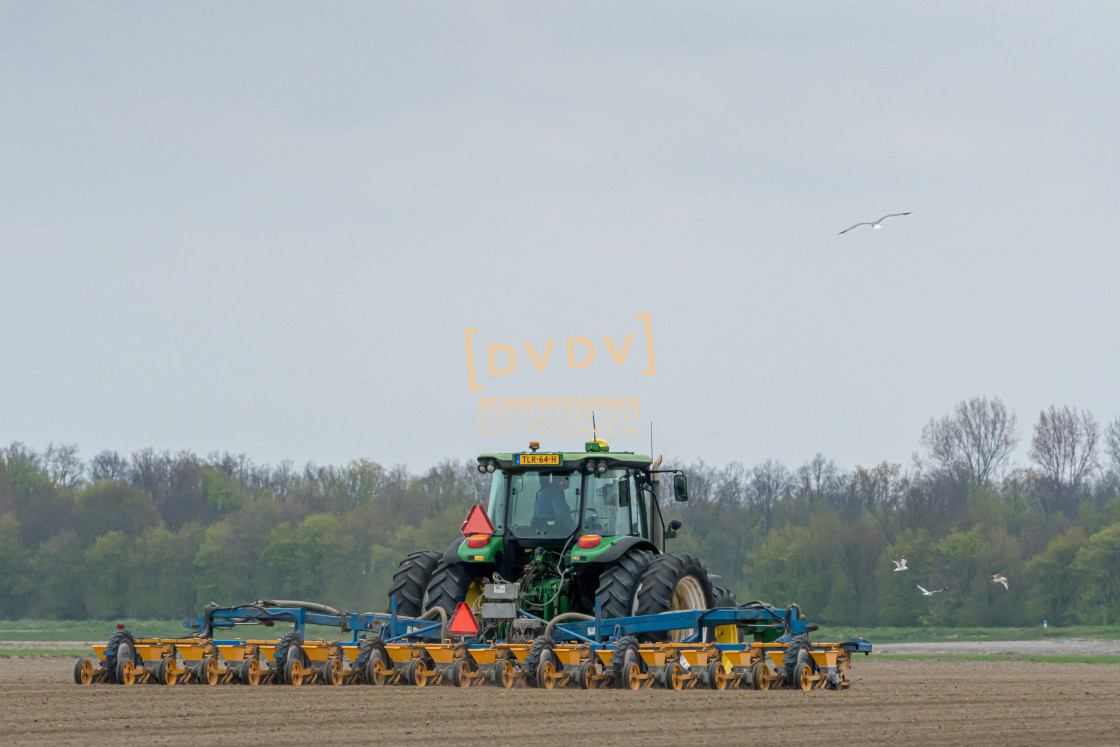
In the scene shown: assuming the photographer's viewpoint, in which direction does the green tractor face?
facing away from the viewer and to the right of the viewer
